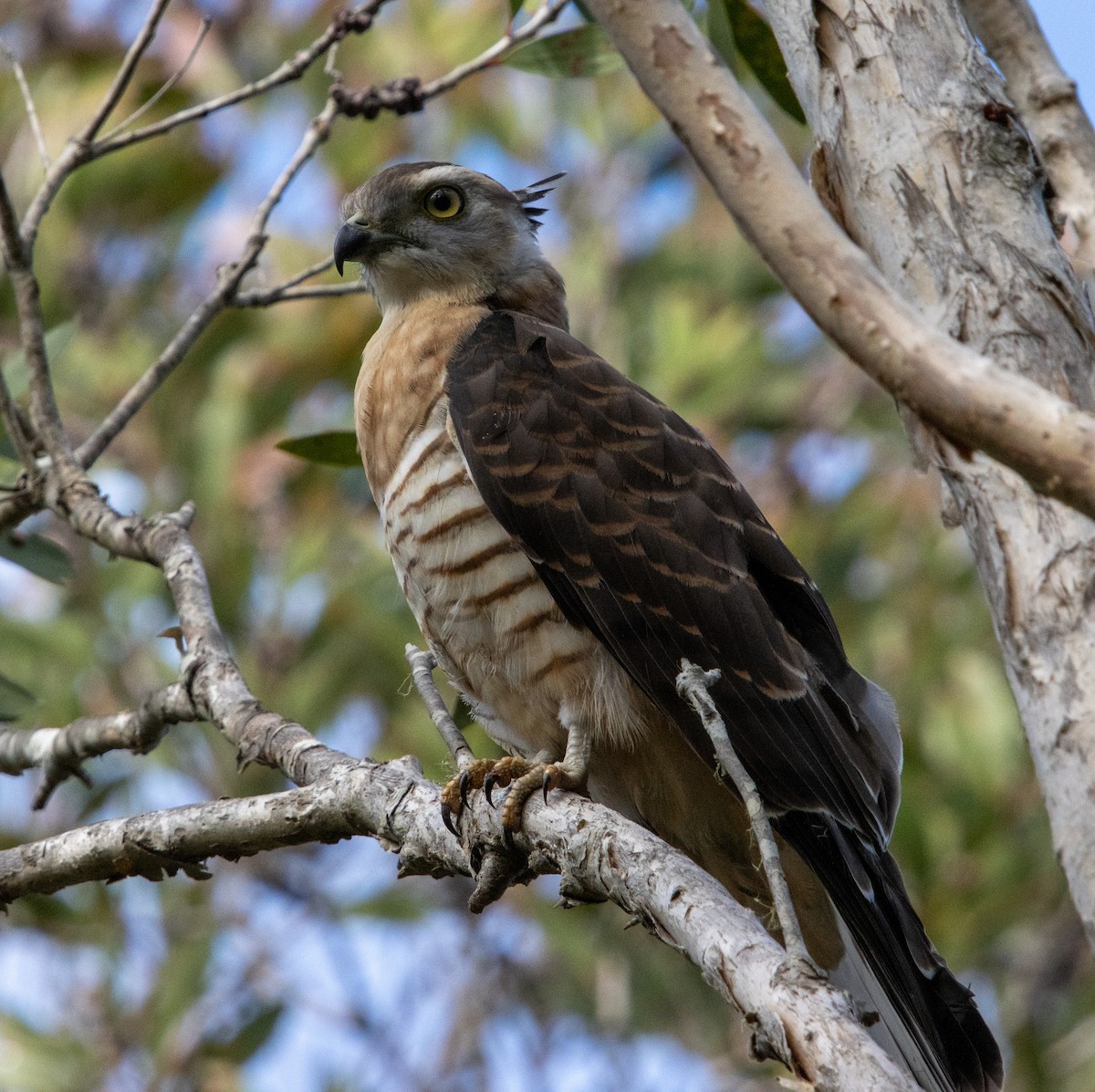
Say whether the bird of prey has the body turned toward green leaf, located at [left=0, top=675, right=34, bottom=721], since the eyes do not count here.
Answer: yes

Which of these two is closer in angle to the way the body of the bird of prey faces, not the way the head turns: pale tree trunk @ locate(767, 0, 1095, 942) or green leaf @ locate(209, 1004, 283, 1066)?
the green leaf

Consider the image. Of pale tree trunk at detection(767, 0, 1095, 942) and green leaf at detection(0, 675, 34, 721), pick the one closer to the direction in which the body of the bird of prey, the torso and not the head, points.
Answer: the green leaf

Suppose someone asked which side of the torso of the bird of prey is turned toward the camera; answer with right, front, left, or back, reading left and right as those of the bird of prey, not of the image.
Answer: left
